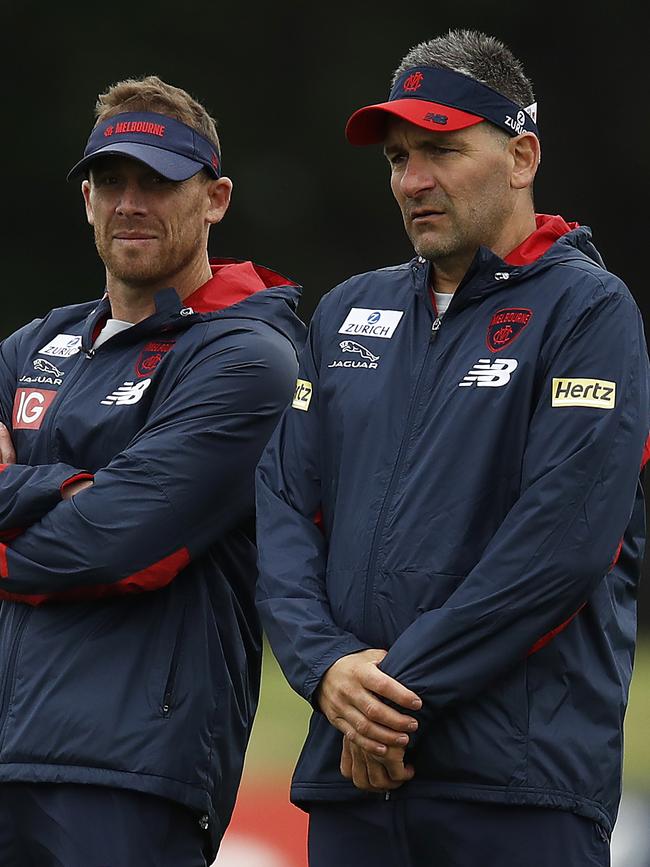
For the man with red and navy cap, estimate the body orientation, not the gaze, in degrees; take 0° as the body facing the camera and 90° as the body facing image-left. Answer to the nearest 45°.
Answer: approximately 45°

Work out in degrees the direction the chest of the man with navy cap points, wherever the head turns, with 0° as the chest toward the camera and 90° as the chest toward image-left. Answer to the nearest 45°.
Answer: approximately 45°

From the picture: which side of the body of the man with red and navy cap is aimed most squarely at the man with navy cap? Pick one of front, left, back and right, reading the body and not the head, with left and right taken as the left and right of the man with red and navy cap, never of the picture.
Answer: right

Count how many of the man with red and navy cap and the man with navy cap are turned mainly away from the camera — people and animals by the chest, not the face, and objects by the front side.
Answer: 0

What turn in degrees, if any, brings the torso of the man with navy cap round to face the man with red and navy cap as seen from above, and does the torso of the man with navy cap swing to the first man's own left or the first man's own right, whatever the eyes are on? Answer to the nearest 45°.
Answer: approximately 90° to the first man's own left
